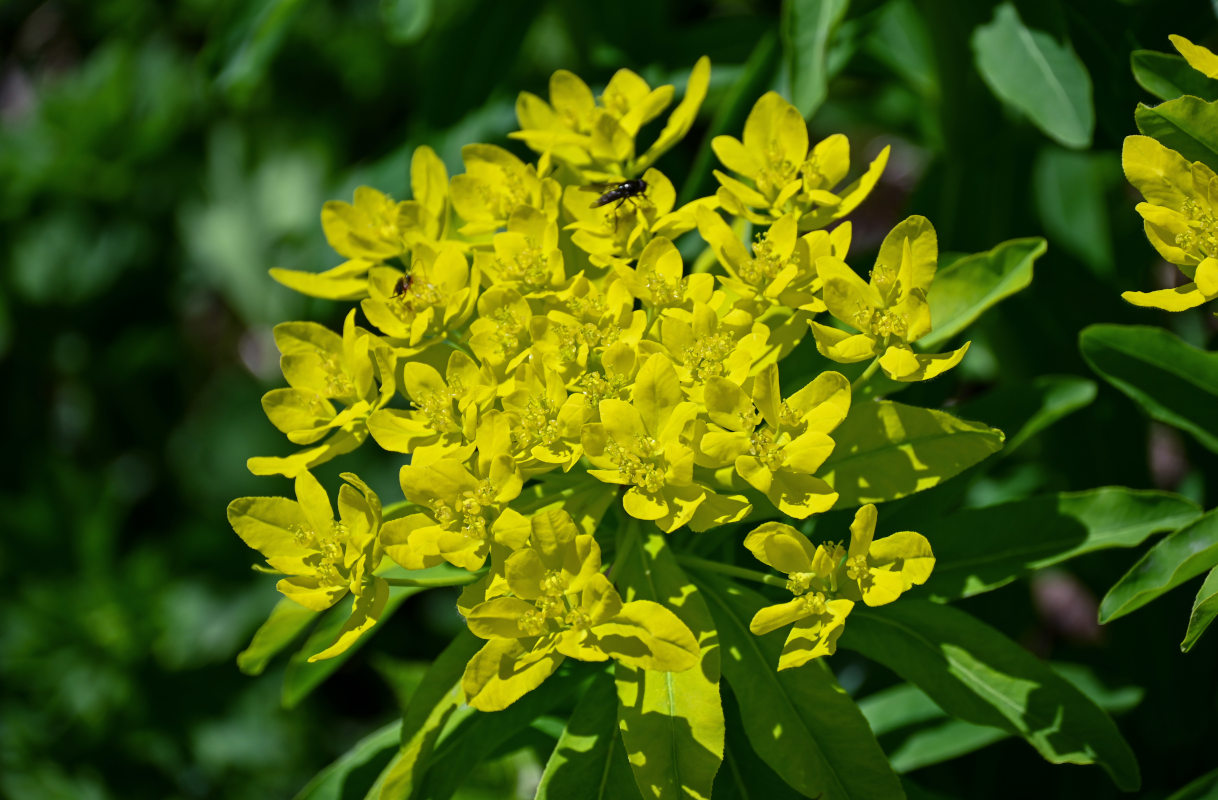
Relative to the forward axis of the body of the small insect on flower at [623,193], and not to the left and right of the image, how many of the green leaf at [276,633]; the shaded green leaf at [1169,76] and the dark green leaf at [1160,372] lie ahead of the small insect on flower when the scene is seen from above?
2

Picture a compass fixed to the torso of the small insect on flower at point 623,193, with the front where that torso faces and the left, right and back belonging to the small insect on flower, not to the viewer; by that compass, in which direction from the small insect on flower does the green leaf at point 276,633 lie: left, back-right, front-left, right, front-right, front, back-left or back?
back

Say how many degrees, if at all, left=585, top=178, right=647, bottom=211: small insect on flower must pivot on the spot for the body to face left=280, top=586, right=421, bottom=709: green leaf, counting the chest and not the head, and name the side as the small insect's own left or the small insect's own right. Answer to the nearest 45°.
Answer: approximately 180°

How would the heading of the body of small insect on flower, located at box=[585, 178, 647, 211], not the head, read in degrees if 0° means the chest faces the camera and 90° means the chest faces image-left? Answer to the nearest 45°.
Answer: approximately 270°

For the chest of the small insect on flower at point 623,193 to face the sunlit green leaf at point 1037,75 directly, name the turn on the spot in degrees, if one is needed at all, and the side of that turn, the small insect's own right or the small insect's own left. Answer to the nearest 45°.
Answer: approximately 45° to the small insect's own left

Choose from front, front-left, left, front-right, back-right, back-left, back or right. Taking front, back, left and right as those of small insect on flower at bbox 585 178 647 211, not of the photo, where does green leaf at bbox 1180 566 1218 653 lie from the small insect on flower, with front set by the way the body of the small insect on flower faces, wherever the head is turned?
front-right

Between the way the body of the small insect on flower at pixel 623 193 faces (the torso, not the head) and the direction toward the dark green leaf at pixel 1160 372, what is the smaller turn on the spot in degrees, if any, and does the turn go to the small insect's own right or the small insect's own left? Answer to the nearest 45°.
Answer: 0° — it already faces it

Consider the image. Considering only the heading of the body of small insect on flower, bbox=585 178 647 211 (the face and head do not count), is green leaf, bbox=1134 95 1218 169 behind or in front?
in front
